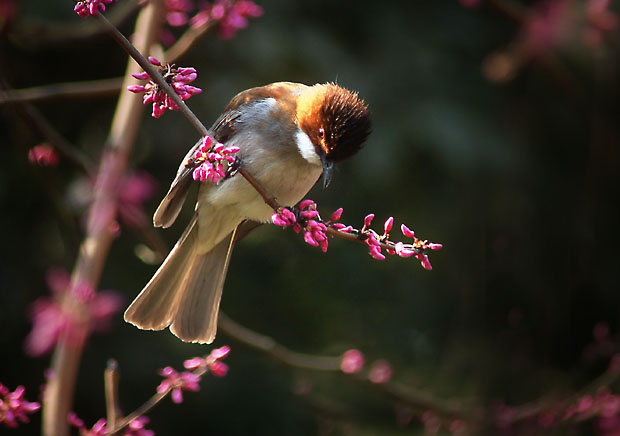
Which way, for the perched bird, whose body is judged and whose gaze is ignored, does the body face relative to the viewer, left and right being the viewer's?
facing the viewer and to the right of the viewer

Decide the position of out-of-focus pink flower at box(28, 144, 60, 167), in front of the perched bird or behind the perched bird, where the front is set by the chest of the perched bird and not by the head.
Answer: behind

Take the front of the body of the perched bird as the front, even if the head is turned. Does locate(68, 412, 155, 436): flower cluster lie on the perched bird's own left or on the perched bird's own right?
on the perched bird's own right

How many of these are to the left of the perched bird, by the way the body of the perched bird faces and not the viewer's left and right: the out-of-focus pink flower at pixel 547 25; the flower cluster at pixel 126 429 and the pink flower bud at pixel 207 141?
1

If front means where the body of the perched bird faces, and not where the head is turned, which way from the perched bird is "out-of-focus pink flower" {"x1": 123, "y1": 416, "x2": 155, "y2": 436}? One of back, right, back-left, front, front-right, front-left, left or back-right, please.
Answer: back-right

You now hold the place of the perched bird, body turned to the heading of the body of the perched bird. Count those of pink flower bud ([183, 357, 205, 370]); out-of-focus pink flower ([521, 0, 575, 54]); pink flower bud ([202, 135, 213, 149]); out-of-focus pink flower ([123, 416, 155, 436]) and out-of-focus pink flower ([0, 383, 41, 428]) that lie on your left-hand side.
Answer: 1
